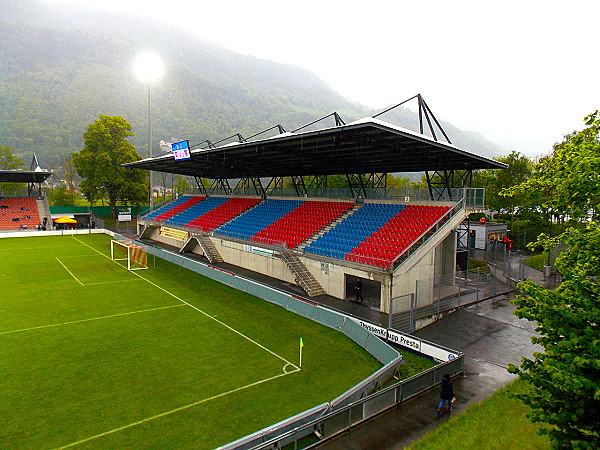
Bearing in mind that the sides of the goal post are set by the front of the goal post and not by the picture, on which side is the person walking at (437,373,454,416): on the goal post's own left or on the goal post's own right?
on the goal post's own left

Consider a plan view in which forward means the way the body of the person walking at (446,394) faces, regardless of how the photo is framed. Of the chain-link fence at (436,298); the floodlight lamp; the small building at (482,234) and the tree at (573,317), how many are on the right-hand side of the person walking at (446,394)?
1

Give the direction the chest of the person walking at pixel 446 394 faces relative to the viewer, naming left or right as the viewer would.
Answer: facing away from the viewer and to the right of the viewer

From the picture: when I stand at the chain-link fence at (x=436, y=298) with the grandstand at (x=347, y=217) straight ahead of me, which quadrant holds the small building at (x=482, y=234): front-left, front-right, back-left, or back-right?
front-right

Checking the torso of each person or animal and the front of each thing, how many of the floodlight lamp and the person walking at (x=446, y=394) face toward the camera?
1

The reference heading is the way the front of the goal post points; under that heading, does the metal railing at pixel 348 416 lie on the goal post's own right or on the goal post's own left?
on the goal post's own left

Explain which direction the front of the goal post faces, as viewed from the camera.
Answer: facing the viewer and to the left of the viewer

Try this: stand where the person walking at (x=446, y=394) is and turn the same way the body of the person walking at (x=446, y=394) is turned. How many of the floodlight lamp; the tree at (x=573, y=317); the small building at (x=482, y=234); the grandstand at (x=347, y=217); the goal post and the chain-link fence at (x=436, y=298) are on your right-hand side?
1

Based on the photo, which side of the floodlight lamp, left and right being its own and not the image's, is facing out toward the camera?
front

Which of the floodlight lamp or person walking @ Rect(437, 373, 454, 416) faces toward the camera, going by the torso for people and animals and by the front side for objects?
the floodlight lamp

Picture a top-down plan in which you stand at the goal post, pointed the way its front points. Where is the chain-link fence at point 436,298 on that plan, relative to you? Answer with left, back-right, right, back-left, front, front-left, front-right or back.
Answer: left
